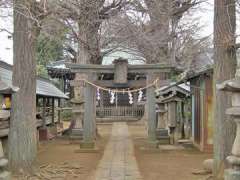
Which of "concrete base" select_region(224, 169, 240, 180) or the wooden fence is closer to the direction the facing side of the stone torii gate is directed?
the concrete base

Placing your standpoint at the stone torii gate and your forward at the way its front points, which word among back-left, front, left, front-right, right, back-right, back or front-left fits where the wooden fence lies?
back

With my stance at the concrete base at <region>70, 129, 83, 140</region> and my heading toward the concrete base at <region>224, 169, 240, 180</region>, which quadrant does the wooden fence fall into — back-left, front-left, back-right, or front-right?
back-left

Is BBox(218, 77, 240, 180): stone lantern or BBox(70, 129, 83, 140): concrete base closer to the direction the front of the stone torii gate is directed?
the stone lantern

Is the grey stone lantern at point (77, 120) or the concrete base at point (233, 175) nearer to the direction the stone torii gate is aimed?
the concrete base

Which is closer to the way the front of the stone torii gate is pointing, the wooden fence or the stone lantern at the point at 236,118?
the stone lantern

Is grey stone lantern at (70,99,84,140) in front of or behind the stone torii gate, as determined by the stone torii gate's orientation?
behind

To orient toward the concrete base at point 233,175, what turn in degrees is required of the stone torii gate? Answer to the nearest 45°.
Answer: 0° — it already faces it

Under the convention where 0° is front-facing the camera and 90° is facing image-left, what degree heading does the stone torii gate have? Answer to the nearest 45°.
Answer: approximately 0°

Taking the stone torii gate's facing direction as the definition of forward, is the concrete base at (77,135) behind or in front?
behind
